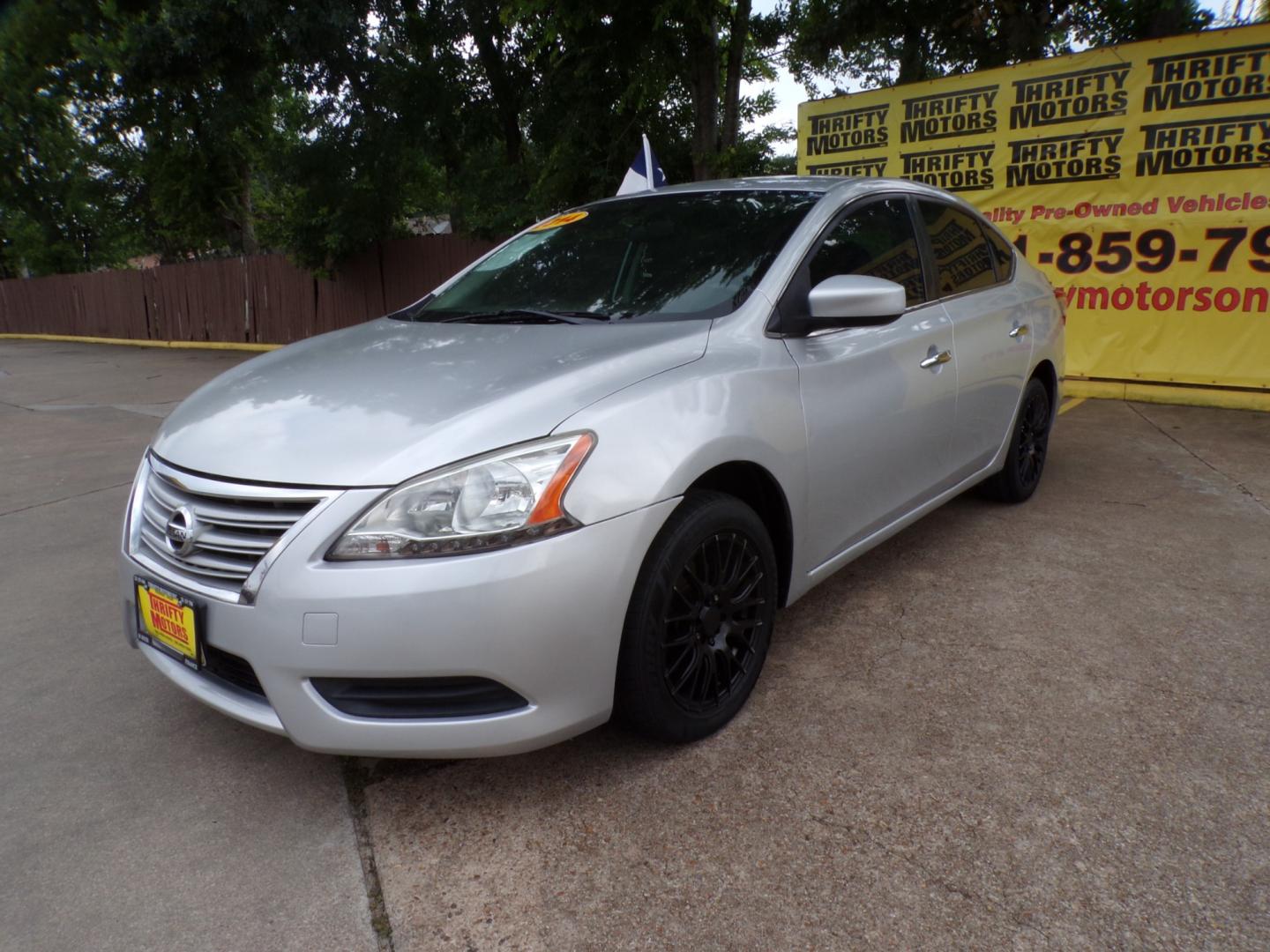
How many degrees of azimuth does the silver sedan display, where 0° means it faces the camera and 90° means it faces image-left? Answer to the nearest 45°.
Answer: approximately 45°

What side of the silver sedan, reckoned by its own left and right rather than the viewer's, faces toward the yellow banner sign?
back

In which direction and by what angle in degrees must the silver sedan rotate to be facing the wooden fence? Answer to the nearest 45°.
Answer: approximately 135° to its right
